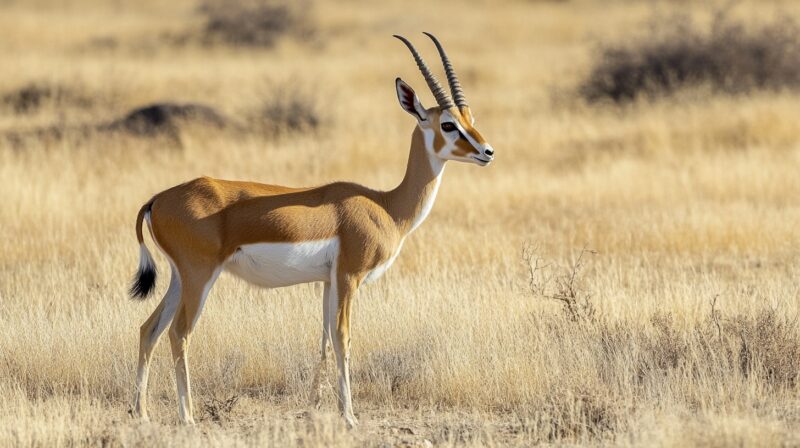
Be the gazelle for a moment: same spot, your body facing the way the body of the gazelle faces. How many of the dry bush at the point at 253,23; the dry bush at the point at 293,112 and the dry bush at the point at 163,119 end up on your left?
3

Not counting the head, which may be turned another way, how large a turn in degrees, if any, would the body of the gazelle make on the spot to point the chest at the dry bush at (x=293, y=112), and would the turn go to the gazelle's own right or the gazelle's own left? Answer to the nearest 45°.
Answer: approximately 90° to the gazelle's own left

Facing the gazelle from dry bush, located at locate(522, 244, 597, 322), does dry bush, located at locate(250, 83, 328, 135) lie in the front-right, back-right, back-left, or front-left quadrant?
back-right

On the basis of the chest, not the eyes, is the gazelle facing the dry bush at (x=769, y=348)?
yes

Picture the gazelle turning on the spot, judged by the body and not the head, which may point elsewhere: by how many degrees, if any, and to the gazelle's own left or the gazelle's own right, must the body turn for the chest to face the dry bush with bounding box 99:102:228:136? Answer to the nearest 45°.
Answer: approximately 90° to the gazelle's own left

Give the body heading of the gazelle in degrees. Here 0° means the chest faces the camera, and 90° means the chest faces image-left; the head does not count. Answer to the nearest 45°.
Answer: approximately 270°

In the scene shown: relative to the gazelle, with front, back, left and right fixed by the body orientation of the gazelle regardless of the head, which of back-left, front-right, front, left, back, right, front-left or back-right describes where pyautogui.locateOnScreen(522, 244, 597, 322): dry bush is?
front-left

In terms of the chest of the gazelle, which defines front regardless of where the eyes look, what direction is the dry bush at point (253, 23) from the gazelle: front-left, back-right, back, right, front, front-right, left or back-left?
left

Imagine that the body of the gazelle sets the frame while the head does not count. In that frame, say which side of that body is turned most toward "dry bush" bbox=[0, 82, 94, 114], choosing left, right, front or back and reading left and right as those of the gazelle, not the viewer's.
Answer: left
